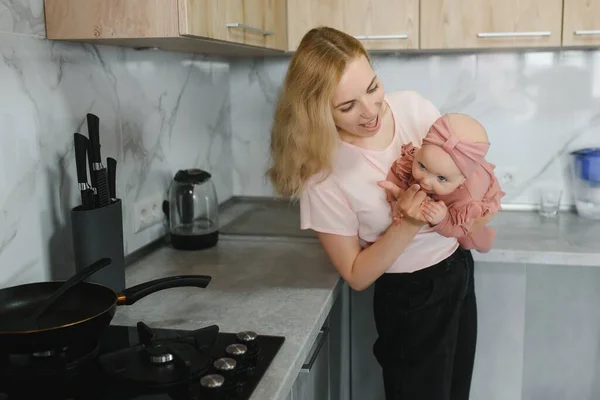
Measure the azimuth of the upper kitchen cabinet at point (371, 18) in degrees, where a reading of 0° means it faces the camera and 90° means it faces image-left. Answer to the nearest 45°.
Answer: approximately 0°

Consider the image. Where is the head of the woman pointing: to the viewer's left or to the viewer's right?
to the viewer's right

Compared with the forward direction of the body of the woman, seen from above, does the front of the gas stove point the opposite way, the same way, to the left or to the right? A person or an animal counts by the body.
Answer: to the left

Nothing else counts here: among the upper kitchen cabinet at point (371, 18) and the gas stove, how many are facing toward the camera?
1

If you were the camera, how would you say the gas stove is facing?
facing to the right of the viewer

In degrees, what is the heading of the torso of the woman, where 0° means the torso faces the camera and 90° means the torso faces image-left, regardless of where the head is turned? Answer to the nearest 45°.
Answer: approximately 315°

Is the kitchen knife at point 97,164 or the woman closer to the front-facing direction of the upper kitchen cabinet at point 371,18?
the woman

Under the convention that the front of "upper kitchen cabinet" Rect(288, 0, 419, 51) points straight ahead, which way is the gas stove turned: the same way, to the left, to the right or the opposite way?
to the left

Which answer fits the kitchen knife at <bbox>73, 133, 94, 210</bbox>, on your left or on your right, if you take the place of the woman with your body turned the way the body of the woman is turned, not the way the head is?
on your right

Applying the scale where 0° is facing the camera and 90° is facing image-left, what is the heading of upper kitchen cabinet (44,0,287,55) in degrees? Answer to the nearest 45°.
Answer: approximately 315°
